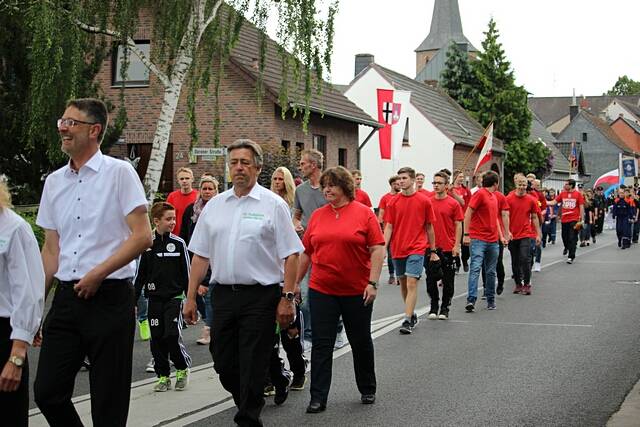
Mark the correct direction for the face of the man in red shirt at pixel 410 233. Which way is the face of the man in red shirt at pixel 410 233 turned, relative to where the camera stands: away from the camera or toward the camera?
toward the camera

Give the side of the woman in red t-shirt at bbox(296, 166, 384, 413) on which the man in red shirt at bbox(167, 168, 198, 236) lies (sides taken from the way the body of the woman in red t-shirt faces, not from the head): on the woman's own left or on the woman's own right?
on the woman's own right

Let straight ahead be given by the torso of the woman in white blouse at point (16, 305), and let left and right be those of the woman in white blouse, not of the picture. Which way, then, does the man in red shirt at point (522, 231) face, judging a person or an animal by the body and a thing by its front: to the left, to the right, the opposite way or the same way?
the same way

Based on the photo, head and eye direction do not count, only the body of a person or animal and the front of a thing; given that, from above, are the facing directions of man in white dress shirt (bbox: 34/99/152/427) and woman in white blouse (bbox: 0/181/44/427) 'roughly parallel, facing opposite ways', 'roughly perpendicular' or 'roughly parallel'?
roughly parallel

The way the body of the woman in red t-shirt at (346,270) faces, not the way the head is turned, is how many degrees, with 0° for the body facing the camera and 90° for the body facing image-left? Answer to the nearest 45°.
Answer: approximately 45°

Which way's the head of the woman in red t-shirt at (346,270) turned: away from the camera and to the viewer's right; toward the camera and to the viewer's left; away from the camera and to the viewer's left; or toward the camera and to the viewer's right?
toward the camera and to the viewer's left

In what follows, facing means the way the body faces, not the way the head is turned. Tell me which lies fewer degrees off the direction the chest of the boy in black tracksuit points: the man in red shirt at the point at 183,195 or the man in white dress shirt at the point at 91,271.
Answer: the man in white dress shirt

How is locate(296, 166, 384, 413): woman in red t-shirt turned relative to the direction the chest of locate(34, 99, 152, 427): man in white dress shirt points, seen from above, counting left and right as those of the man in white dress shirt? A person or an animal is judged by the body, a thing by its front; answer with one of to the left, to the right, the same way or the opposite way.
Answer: the same way

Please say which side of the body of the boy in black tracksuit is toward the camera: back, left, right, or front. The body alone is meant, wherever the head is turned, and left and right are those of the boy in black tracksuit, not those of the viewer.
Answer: front

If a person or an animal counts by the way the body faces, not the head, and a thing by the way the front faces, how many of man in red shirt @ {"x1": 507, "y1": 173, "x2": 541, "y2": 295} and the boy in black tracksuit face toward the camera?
2

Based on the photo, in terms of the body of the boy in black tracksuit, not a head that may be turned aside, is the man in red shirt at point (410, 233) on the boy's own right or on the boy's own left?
on the boy's own left

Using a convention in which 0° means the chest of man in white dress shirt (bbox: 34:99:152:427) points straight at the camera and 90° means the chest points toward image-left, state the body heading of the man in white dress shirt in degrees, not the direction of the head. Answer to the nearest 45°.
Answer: approximately 45°
